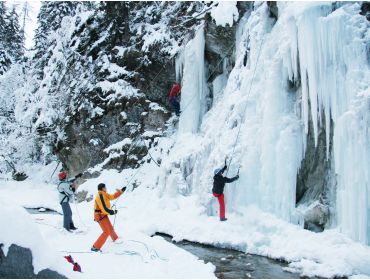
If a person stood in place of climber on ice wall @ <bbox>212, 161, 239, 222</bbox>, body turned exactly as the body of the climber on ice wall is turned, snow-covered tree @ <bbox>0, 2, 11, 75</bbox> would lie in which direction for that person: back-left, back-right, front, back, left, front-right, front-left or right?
left

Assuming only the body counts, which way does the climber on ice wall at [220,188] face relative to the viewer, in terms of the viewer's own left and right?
facing away from the viewer and to the right of the viewer

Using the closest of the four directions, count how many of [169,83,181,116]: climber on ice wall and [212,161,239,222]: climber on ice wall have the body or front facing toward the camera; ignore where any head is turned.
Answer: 0

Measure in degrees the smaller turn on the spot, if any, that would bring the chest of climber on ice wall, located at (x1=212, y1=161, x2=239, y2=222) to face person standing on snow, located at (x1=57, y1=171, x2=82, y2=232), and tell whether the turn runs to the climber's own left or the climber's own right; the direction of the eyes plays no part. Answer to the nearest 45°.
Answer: approximately 135° to the climber's own left

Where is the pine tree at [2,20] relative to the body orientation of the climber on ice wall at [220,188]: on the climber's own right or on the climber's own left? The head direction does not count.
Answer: on the climber's own left

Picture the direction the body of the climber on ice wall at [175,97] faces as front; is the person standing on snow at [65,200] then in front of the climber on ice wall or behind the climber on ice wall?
behind

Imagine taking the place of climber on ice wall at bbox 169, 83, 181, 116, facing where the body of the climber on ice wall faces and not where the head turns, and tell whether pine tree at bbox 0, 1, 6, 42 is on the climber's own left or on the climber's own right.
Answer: on the climber's own left

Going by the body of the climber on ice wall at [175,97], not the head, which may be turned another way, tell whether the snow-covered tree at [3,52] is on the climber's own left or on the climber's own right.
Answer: on the climber's own left

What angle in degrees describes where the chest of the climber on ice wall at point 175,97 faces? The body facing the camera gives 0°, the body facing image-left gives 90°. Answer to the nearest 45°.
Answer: approximately 225°
